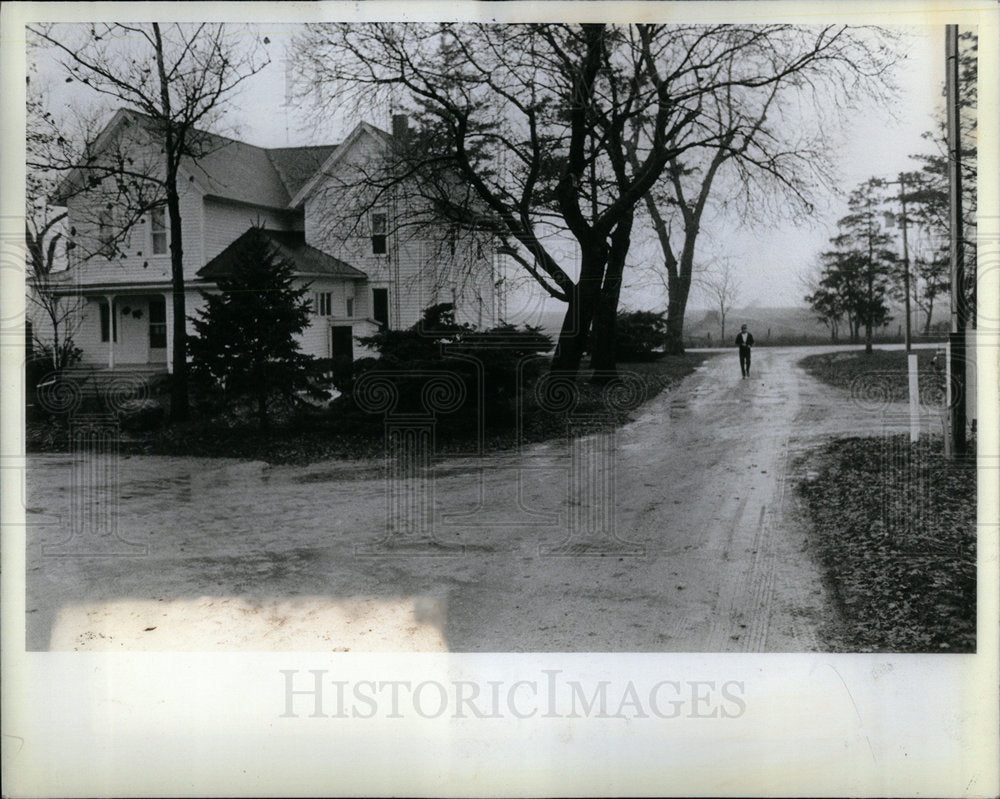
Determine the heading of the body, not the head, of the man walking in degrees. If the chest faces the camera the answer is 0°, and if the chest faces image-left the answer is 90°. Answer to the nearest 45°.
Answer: approximately 0°

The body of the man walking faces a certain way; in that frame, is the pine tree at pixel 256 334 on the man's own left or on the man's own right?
on the man's own right
